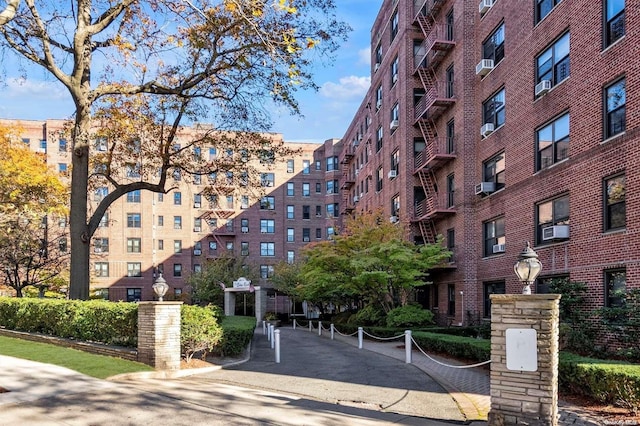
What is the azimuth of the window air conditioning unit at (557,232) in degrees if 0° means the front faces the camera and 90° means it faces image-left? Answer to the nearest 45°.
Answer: approximately 45°

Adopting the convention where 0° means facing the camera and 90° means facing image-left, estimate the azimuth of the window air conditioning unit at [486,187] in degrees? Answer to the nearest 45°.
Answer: approximately 45°

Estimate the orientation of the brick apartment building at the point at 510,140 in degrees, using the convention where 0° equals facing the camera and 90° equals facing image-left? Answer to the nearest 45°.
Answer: approximately 45°

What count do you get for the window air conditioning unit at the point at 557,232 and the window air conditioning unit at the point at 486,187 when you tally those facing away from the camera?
0

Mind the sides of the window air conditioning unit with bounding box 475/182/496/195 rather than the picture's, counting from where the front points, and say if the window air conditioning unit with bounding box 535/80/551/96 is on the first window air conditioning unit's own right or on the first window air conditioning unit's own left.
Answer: on the first window air conditioning unit's own left

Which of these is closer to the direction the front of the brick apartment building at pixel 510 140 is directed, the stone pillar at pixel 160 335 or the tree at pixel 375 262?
the stone pillar
